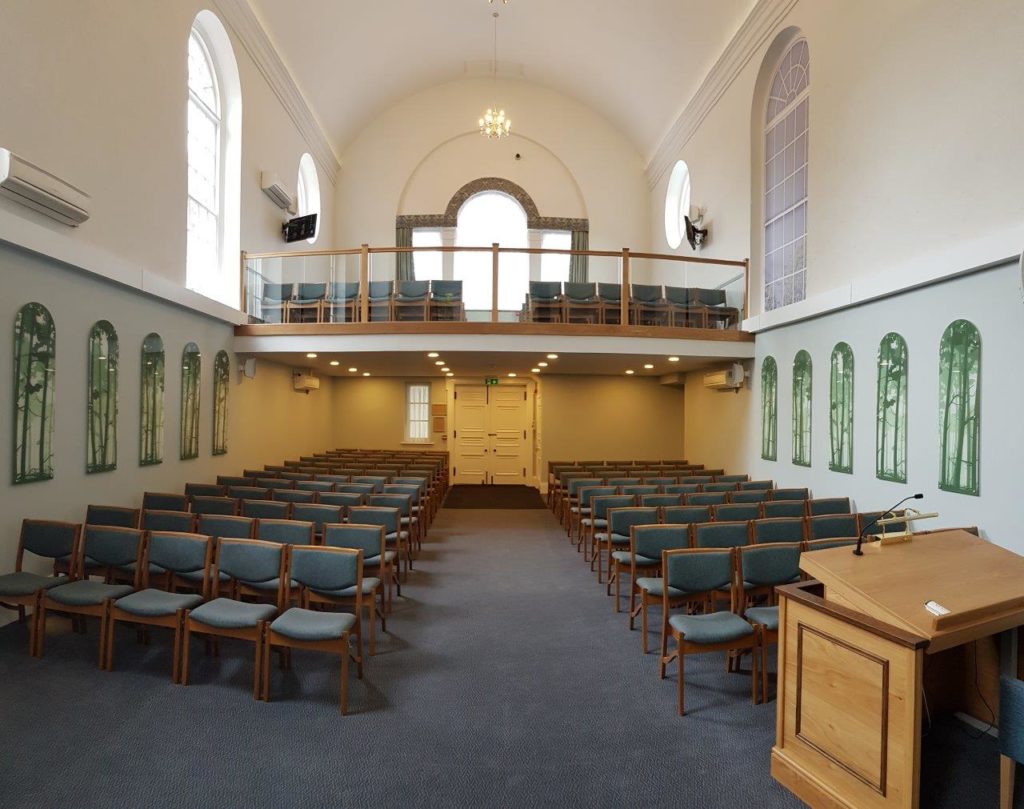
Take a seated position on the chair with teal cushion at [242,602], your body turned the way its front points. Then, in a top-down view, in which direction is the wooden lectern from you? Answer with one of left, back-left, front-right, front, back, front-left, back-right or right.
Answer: left

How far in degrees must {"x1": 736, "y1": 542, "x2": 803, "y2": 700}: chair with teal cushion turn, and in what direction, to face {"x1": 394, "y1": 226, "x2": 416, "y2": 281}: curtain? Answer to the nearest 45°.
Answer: approximately 180°

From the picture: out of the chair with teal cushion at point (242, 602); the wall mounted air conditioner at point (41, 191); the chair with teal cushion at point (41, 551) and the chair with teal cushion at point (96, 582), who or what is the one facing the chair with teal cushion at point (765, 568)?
the wall mounted air conditioner

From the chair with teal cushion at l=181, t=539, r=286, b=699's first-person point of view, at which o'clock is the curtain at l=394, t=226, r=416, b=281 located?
The curtain is roughly at 5 o'clock from the chair with teal cushion.

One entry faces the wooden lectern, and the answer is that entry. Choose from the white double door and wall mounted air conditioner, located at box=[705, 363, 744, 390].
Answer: the white double door

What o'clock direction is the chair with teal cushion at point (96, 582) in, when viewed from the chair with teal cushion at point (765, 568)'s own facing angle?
the chair with teal cushion at point (96, 582) is roughly at 4 o'clock from the chair with teal cushion at point (765, 568).

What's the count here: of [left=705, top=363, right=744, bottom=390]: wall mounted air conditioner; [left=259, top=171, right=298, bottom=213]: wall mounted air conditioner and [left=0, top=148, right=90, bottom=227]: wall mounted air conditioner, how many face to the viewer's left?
1

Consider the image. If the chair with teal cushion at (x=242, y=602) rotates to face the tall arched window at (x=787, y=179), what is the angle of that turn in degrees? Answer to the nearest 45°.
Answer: approximately 135° to its left

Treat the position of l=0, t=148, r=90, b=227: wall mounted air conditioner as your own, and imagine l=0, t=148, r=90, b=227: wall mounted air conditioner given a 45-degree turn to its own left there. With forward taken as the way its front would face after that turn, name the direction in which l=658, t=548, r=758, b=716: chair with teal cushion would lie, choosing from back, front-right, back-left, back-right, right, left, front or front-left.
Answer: front-right

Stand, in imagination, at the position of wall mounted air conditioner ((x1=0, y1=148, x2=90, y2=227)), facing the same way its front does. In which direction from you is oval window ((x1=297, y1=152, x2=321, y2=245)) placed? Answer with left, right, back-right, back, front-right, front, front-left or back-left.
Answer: left

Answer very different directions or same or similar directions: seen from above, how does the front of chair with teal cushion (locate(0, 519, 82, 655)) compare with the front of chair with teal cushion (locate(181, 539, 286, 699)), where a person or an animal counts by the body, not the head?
same or similar directions

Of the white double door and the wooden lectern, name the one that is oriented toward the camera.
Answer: the white double door

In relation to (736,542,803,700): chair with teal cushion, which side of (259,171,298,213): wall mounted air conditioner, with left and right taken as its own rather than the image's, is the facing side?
front

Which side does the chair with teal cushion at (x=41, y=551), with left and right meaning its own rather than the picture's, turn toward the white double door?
back

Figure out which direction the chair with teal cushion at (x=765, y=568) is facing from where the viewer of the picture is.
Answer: facing the viewer and to the right of the viewer

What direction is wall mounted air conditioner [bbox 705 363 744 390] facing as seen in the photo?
to the viewer's left

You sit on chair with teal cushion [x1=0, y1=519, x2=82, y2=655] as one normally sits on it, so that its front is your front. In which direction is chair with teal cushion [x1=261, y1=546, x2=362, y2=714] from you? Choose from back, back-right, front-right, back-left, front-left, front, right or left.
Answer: left

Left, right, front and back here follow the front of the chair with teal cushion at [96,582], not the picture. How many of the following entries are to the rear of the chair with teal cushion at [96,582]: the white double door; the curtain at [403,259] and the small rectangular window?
3

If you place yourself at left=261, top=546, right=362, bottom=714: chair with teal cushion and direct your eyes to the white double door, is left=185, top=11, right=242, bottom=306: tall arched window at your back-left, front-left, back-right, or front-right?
front-left

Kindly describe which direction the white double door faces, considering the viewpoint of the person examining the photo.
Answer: facing the viewer

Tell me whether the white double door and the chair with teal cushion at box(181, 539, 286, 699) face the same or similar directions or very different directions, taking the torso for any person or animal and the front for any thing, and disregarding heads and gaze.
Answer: same or similar directions

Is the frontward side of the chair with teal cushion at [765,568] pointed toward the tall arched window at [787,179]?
no

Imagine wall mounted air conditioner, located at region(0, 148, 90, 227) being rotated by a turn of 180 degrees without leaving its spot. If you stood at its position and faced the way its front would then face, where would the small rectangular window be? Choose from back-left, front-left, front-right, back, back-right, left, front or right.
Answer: right
